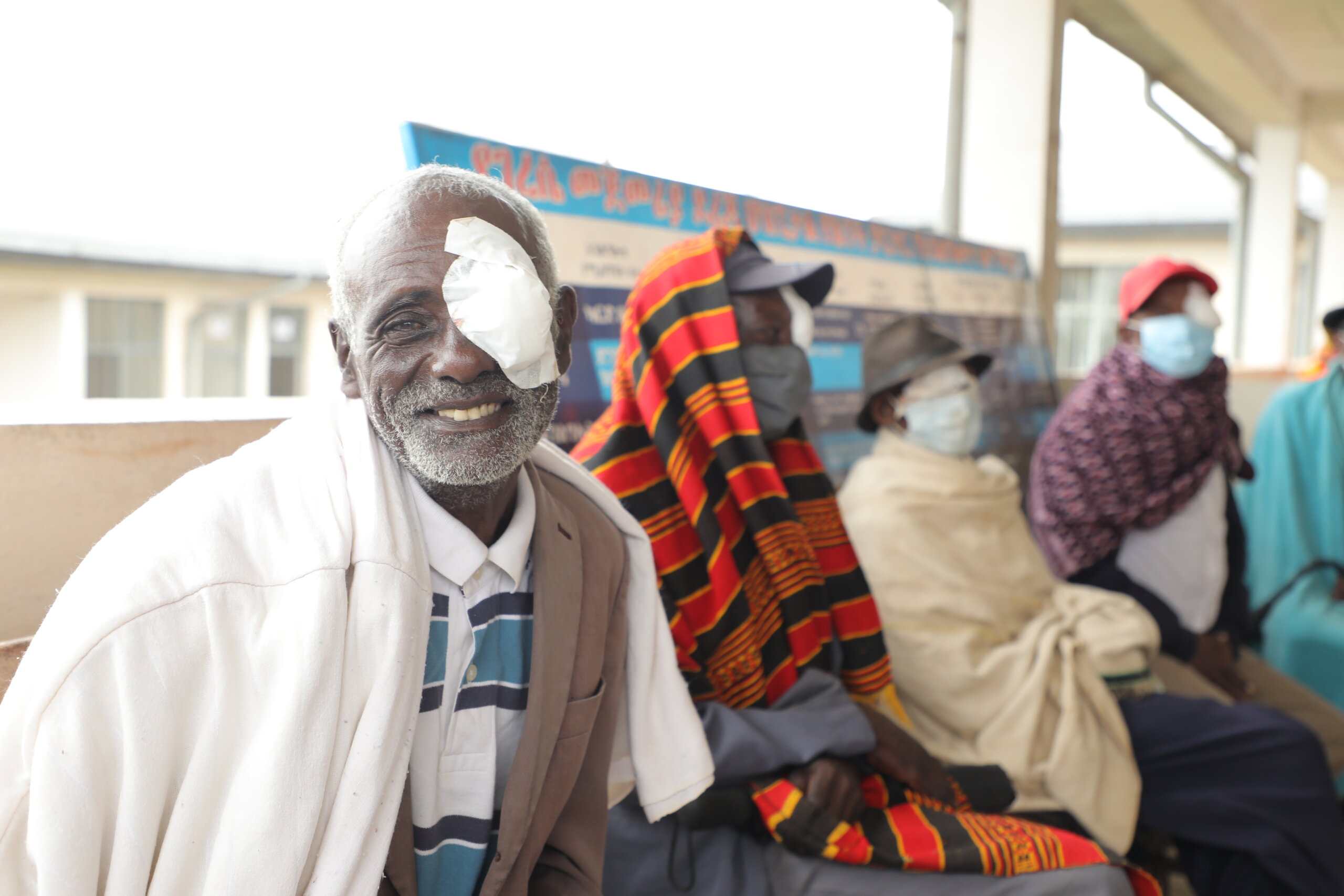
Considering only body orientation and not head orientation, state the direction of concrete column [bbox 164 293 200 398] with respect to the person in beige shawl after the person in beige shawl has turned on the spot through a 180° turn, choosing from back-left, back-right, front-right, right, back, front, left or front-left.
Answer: front-left

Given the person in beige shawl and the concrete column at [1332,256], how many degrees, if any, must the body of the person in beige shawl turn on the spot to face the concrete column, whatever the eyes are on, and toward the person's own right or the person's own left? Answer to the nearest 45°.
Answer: approximately 135° to the person's own left

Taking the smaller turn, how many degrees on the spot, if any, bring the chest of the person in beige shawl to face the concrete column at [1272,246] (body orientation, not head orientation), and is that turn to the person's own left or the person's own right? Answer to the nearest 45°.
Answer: approximately 135° to the person's own left

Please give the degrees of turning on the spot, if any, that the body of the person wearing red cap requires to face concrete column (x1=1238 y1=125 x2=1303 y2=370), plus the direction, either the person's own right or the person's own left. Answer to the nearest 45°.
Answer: approximately 135° to the person's own left

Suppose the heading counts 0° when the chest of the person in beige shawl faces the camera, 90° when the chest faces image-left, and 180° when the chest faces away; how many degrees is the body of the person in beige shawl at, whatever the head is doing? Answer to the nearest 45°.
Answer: approximately 315°

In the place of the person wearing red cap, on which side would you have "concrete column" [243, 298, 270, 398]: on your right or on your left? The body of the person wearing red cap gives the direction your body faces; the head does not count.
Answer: on your right

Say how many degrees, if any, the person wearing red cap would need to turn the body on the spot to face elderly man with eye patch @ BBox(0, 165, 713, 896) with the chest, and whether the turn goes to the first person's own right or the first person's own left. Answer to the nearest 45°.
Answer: approximately 45° to the first person's own right

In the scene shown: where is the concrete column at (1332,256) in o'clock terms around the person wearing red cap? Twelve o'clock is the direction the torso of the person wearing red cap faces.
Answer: The concrete column is roughly at 8 o'clock from the person wearing red cap.

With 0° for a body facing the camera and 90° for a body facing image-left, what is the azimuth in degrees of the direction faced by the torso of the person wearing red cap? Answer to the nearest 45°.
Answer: approximately 315°
